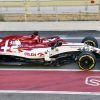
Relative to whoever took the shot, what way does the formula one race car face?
facing to the right of the viewer
